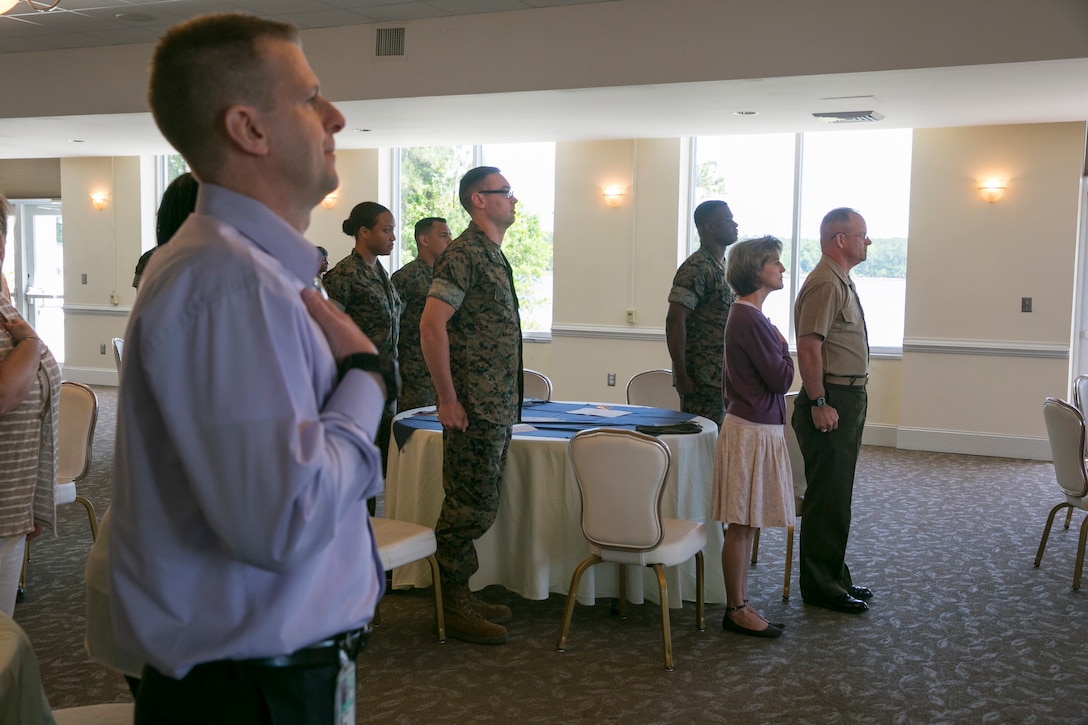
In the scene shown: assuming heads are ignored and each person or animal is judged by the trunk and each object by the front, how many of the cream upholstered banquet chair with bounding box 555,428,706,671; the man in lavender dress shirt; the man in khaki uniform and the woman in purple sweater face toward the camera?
0

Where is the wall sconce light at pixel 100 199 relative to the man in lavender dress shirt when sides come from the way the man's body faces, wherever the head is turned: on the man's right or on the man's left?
on the man's left

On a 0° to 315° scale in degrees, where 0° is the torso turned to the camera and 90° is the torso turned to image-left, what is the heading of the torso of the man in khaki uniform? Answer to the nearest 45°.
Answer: approximately 270°

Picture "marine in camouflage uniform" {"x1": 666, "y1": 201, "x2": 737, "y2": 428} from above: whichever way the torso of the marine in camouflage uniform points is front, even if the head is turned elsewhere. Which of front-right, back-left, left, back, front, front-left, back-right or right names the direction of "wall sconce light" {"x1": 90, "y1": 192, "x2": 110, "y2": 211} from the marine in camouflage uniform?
back-left

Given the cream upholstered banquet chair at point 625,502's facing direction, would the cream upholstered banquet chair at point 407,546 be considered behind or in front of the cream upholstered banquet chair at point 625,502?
behind

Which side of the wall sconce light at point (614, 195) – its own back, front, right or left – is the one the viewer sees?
front

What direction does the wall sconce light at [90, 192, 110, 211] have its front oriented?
toward the camera

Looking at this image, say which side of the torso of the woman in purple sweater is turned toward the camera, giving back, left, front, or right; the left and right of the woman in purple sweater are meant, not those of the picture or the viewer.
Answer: right

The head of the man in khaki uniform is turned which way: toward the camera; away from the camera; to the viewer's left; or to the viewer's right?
to the viewer's right

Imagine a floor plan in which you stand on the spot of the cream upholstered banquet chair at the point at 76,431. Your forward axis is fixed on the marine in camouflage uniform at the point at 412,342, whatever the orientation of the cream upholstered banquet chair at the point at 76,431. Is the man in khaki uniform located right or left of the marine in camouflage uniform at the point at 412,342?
right

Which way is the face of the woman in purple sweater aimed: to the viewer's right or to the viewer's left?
to the viewer's right

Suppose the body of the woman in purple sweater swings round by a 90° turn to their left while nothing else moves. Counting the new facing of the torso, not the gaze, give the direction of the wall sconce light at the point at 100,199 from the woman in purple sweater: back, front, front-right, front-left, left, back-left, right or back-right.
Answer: front-left

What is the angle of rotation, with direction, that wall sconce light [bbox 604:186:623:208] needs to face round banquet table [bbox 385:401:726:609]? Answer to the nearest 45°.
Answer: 0° — it already faces it

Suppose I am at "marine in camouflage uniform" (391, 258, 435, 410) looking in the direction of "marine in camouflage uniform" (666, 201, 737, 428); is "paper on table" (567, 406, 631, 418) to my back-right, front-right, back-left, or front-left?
front-right

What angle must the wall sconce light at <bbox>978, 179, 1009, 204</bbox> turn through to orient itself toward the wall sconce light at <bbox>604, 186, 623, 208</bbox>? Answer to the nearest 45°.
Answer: approximately 90° to its right
